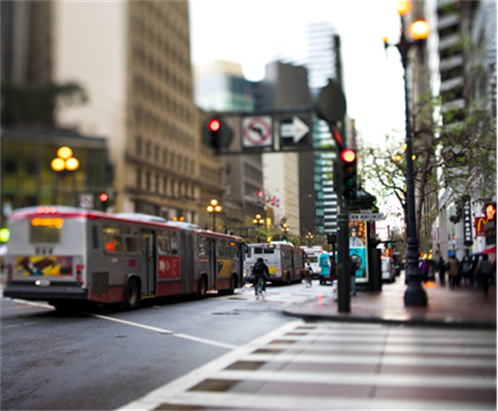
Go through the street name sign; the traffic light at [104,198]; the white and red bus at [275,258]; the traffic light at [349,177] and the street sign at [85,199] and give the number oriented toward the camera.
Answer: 4

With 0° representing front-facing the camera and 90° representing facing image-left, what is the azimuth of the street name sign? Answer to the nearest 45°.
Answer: approximately 0°

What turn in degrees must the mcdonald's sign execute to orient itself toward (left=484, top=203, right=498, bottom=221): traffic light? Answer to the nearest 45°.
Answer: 0° — it already faces it

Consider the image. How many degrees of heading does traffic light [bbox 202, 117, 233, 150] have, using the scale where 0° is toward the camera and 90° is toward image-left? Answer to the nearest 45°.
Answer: approximately 0°
